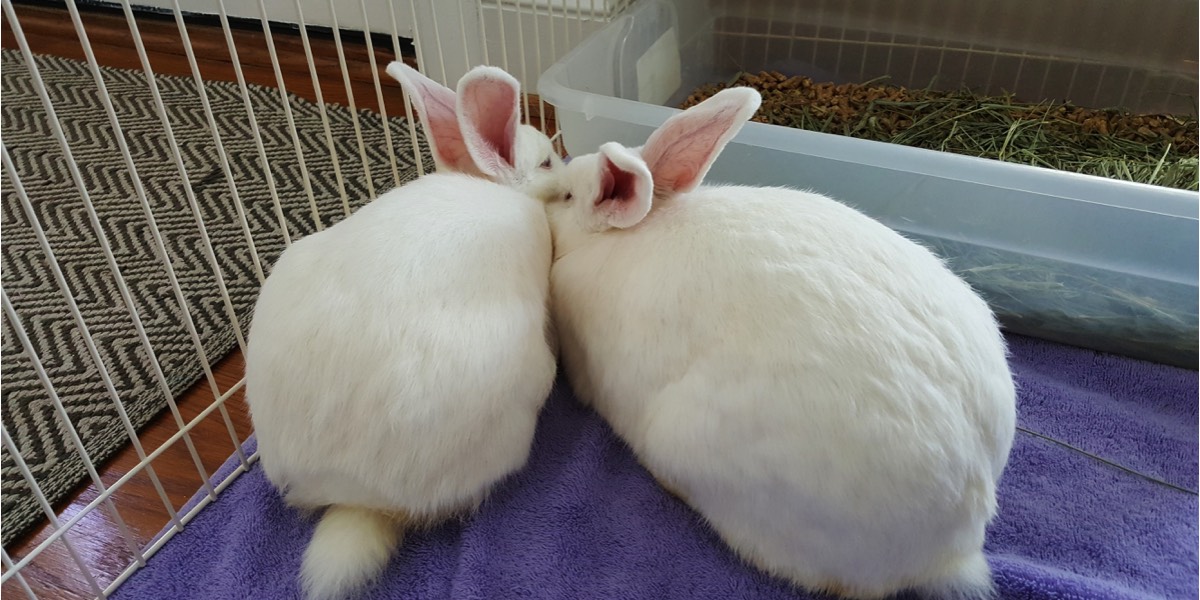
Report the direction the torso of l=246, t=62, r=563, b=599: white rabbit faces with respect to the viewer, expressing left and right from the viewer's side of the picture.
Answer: facing away from the viewer and to the right of the viewer

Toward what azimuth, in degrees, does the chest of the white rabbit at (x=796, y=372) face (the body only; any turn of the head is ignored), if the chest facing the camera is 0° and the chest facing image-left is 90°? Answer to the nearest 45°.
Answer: approximately 135°
